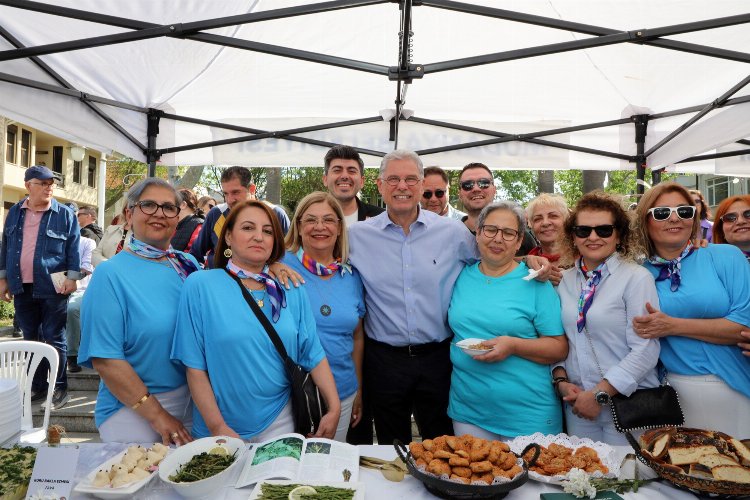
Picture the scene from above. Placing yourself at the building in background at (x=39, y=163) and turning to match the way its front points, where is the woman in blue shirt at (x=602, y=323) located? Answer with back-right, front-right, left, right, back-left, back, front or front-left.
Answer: front-right

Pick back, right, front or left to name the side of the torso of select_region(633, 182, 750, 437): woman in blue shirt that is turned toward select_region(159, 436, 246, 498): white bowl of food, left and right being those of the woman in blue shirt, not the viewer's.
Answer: front

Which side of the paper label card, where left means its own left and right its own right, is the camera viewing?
front

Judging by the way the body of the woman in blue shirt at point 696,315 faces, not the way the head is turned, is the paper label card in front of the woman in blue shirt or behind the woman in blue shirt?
in front

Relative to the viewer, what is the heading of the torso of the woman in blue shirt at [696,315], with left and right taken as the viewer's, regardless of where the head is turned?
facing the viewer and to the left of the viewer

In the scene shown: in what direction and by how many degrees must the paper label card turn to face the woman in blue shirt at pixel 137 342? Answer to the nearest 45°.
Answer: approximately 135° to its left

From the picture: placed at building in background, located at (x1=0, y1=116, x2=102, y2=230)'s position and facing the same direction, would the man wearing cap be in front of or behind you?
in front

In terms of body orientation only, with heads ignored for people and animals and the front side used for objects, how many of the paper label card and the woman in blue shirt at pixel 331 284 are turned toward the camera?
2

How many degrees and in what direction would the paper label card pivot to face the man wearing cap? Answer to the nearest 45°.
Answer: approximately 180°

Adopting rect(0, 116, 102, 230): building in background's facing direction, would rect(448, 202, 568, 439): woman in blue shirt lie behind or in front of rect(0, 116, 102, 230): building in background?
in front

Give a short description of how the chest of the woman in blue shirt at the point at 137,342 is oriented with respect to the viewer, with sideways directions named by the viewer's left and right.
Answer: facing the viewer and to the right of the viewer

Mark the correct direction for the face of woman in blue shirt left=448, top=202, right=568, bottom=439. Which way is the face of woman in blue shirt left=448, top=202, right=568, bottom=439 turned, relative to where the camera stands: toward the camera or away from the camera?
toward the camera
